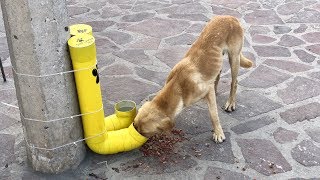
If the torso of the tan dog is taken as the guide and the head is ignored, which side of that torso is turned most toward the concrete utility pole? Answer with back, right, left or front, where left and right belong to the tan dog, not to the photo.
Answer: front

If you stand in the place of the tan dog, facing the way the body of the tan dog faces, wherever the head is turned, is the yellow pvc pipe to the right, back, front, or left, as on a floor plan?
front

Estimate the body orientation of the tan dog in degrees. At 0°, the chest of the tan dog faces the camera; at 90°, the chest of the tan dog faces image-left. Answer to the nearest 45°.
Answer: approximately 45°
